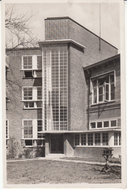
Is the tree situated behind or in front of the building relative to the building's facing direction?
in front

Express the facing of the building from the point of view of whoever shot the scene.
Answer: facing the viewer
